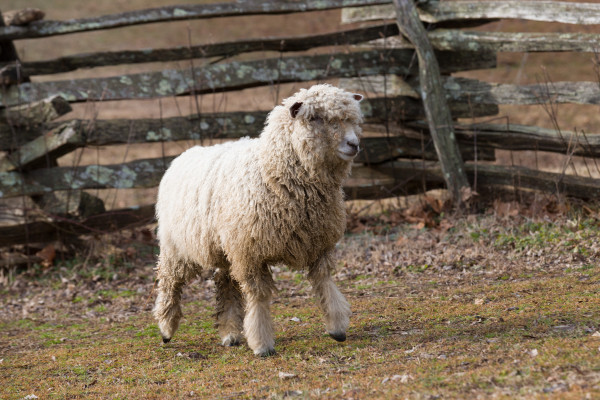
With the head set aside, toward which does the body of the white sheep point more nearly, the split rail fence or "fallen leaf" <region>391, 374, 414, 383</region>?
the fallen leaf

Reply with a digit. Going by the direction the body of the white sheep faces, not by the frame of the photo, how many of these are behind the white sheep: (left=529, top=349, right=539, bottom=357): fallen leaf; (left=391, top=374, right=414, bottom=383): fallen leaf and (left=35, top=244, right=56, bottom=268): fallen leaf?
1

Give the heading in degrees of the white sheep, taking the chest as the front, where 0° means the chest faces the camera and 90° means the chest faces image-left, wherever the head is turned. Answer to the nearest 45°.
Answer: approximately 315°

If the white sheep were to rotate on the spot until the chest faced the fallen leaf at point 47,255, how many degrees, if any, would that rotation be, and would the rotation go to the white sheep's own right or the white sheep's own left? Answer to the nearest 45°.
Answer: approximately 180°
